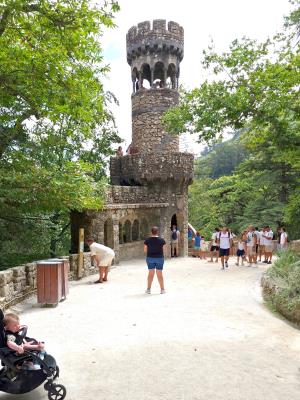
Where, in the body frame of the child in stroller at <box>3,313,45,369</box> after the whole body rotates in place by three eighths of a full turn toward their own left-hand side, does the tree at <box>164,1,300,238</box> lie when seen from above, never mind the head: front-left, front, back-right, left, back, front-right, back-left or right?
right

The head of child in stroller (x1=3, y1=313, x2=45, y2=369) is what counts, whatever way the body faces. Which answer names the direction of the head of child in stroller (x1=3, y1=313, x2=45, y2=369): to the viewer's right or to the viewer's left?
to the viewer's right

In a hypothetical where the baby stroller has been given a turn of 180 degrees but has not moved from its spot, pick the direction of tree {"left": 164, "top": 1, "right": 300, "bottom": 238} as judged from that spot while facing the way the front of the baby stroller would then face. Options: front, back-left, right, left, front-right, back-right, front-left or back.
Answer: back-right

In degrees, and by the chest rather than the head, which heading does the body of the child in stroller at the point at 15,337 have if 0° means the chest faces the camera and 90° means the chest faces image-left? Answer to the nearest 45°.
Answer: approximately 270°

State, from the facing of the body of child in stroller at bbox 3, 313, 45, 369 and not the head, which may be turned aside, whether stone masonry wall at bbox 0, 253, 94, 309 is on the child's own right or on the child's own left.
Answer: on the child's own left

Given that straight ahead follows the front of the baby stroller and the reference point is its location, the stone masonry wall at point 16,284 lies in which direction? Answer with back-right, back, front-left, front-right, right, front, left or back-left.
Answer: left

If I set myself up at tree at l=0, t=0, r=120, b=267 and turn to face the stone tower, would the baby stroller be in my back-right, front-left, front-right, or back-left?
back-right

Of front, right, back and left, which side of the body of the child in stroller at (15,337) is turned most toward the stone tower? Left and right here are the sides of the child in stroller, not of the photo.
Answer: left

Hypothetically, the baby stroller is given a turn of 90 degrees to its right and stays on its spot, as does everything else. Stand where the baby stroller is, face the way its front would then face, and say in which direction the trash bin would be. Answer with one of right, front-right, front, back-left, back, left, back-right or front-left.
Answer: back

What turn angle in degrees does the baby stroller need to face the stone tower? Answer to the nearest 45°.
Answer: approximately 90° to its left

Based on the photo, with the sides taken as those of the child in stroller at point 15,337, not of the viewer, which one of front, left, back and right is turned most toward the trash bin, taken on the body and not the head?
left

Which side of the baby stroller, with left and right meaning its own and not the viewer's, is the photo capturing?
right
